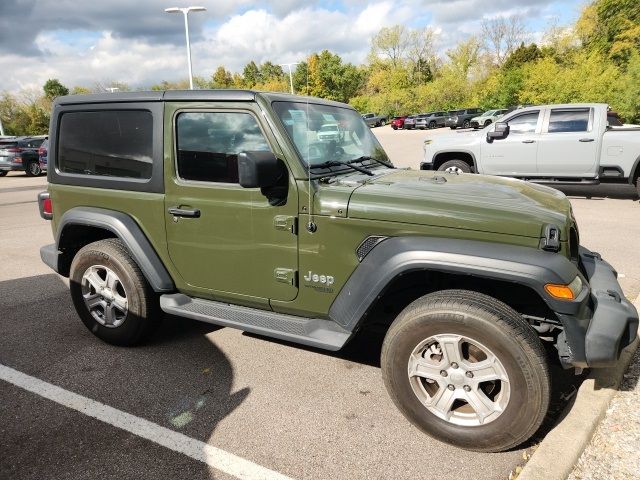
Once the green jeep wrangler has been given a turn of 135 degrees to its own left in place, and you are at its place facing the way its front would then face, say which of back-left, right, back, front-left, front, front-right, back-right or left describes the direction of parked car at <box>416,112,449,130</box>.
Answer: front

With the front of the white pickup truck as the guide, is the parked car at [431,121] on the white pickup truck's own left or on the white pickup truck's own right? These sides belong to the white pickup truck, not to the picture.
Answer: on the white pickup truck's own right

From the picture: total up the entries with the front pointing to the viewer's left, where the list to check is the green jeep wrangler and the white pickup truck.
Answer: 1

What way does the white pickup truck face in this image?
to the viewer's left

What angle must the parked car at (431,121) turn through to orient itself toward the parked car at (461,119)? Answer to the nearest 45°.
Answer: approximately 90° to its left

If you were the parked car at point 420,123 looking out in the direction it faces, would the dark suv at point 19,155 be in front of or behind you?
in front

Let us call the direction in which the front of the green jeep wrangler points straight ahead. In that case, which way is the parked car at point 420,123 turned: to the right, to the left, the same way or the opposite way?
to the right

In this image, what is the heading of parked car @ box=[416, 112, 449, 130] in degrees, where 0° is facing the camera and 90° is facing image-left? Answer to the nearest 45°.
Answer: approximately 45°

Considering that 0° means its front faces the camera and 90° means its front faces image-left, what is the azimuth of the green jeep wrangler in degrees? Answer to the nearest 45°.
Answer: approximately 315°
